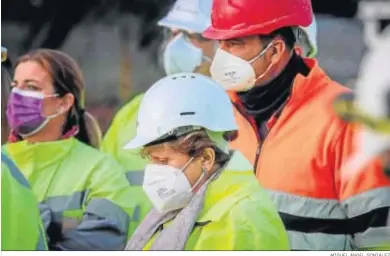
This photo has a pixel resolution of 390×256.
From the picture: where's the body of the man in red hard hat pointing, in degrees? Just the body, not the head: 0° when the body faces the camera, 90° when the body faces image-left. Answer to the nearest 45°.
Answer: approximately 45°

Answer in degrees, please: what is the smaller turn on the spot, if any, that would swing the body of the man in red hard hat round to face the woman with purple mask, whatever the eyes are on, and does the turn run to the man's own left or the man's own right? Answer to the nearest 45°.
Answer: approximately 45° to the man's own right

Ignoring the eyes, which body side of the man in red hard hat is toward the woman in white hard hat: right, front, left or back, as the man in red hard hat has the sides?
front

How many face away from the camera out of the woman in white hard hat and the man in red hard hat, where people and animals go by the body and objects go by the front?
0

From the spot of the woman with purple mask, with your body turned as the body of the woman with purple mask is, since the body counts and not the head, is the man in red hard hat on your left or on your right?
on your left

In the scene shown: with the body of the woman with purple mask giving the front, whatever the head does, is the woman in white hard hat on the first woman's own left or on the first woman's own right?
on the first woman's own left

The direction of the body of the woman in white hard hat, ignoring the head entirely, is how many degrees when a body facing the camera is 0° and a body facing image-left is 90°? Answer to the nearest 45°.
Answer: approximately 45°

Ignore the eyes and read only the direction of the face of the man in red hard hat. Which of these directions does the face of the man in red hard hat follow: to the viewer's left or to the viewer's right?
to the viewer's left
